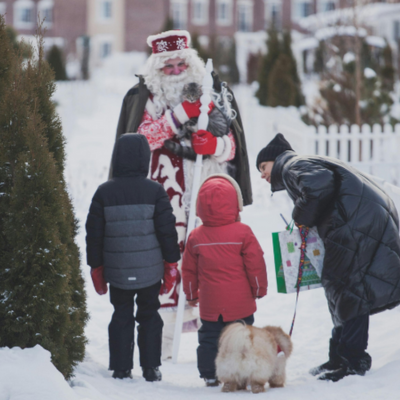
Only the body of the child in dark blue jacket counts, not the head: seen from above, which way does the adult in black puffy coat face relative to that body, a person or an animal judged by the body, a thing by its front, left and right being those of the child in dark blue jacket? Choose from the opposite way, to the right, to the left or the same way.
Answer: to the left

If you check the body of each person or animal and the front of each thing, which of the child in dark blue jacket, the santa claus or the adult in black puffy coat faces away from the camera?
the child in dark blue jacket

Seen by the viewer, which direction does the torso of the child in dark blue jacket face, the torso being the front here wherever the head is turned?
away from the camera

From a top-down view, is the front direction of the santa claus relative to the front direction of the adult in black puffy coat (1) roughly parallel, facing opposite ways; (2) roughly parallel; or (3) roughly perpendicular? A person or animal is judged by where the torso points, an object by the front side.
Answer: roughly perpendicular

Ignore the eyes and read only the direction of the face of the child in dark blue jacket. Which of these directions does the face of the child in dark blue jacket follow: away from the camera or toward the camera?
away from the camera

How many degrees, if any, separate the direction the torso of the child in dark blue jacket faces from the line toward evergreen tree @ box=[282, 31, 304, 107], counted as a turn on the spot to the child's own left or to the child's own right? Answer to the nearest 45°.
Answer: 0° — they already face it

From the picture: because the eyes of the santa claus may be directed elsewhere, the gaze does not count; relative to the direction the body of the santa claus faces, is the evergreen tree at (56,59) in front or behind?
behind

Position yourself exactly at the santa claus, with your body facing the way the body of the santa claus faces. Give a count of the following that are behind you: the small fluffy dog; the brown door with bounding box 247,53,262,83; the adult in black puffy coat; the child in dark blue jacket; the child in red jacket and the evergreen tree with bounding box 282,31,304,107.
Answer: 2

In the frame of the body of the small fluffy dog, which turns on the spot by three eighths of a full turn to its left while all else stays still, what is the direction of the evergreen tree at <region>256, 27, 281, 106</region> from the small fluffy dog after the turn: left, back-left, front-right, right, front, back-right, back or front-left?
right

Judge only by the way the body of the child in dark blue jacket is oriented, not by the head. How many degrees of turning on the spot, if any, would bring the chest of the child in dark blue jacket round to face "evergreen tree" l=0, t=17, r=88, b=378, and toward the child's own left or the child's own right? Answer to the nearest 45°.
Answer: approximately 135° to the child's own left

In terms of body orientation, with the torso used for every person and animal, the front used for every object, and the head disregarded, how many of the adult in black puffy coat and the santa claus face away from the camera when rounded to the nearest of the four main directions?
0

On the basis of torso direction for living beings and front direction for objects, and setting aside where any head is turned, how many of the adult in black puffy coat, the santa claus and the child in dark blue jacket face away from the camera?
1

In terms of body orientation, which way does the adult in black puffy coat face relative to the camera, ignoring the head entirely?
to the viewer's left

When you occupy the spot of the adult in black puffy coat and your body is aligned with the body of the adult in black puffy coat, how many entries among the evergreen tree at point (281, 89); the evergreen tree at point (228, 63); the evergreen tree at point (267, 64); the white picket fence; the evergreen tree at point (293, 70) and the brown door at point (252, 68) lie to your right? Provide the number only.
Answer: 6

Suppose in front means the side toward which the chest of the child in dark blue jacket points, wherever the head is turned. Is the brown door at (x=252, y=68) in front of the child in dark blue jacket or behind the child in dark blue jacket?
in front
